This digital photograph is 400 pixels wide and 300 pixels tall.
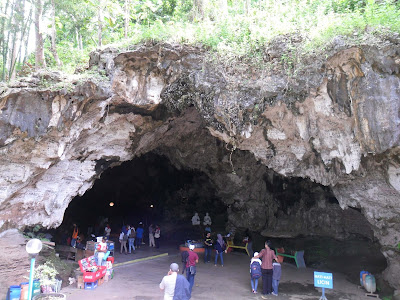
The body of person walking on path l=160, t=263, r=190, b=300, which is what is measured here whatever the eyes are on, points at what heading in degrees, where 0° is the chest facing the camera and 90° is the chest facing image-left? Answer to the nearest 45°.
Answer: approximately 180°

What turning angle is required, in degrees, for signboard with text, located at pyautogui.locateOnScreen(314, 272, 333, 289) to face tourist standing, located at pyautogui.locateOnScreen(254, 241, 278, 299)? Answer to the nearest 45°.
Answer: approximately 135° to its right

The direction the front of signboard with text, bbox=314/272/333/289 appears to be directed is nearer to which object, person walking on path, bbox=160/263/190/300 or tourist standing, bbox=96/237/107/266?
the person walking on path

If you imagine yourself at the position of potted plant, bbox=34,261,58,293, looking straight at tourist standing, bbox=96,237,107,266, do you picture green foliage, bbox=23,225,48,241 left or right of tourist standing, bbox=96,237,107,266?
left

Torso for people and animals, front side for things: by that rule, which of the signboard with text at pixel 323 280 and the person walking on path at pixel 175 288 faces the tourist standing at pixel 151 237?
the person walking on path

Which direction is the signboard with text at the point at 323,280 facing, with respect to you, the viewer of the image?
facing the viewer

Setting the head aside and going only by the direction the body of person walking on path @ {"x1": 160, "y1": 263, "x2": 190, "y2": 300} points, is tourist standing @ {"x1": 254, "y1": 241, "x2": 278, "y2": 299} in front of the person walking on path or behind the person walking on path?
in front

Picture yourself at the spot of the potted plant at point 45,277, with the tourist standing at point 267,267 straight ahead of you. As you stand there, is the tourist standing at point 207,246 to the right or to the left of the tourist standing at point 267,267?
left

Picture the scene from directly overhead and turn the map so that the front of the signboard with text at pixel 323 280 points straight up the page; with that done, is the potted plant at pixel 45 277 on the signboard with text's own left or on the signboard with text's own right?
on the signboard with text's own right

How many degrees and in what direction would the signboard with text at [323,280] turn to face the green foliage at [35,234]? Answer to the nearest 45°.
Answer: approximately 90° to its right

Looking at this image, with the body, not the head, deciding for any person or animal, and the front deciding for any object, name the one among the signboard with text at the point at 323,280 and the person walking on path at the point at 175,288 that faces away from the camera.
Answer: the person walking on path

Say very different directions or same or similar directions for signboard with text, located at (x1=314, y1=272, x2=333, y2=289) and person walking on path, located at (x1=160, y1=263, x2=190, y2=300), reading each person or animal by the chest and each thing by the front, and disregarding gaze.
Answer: very different directions

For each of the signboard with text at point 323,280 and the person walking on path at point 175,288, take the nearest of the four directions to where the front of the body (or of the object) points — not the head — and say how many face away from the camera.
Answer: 1

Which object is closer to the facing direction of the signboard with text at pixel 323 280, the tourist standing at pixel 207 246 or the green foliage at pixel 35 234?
the green foliage

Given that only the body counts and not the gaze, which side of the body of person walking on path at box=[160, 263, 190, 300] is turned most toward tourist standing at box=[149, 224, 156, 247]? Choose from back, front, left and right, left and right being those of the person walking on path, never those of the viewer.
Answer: front

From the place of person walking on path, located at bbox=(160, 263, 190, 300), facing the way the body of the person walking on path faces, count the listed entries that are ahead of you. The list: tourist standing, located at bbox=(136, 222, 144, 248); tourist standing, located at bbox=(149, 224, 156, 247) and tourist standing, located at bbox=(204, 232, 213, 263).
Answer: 3

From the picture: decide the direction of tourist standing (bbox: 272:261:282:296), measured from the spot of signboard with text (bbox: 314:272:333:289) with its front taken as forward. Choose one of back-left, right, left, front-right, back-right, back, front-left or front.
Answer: back-right
